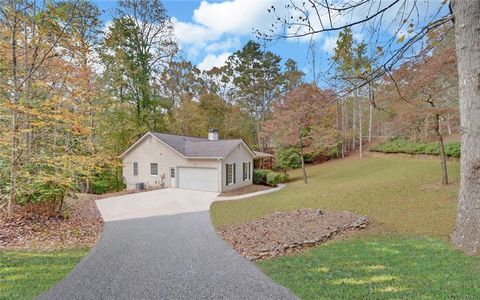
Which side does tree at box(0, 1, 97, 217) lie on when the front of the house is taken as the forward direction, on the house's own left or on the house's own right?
on the house's own right

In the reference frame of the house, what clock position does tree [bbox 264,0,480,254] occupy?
The tree is roughly at 1 o'clock from the house.

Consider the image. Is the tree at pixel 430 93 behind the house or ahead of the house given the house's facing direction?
ahead

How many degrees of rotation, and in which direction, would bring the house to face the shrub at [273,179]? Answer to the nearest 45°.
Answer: approximately 45° to its left

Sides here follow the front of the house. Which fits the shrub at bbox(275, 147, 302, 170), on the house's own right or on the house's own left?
on the house's own left

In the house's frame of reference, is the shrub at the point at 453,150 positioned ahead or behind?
ahead

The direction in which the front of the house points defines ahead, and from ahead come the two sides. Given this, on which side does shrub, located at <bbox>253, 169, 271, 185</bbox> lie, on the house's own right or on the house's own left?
on the house's own left

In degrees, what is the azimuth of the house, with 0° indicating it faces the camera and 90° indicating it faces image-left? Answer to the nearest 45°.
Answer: approximately 315°
